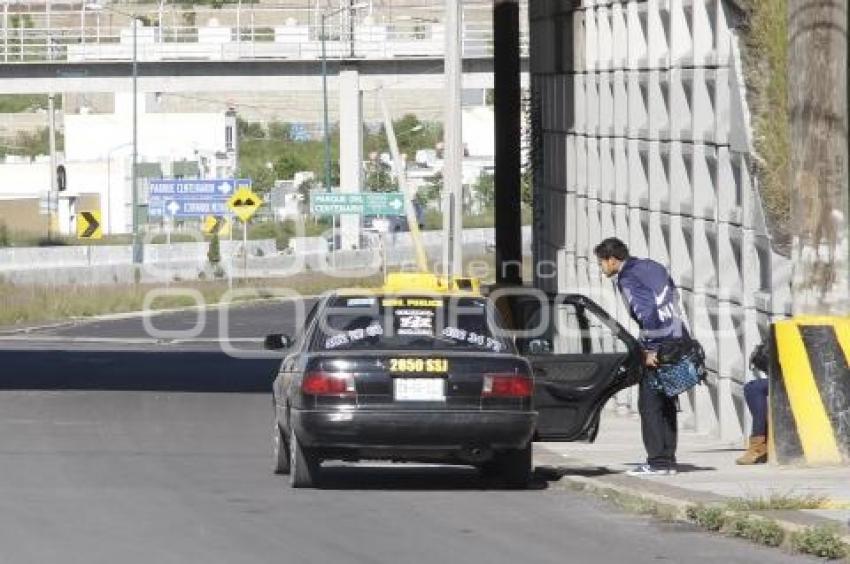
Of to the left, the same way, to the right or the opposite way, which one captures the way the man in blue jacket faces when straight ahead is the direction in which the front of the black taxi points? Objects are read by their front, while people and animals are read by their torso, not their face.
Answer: to the left

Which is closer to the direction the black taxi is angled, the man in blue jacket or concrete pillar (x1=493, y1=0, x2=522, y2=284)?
the concrete pillar

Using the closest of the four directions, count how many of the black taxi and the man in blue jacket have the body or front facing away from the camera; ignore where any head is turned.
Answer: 1

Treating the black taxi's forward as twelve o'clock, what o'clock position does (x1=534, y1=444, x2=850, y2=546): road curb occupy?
The road curb is roughly at 4 o'clock from the black taxi.

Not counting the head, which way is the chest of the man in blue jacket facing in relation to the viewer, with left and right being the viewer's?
facing to the left of the viewer

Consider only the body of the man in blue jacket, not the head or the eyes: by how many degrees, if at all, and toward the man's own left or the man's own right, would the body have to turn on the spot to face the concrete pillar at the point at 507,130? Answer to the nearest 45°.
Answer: approximately 90° to the man's own right

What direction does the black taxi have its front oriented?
away from the camera

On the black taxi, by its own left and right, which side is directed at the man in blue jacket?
right
